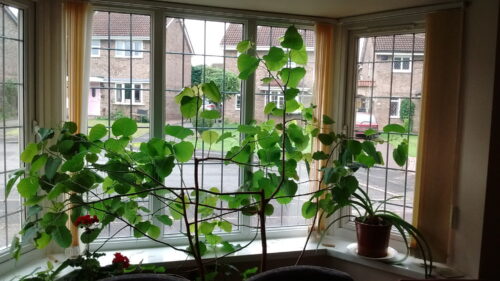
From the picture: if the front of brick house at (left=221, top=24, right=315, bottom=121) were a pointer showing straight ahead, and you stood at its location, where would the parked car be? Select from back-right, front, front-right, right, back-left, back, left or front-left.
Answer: left

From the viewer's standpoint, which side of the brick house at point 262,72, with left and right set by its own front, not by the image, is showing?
front

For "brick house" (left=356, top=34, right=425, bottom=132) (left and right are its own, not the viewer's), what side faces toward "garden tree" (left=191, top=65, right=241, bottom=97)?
right

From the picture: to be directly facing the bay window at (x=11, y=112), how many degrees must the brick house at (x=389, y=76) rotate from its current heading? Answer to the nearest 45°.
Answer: approximately 45° to its right

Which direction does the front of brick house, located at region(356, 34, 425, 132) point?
toward the camera

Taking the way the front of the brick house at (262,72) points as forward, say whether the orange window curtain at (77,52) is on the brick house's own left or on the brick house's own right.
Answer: on the brick house's own right

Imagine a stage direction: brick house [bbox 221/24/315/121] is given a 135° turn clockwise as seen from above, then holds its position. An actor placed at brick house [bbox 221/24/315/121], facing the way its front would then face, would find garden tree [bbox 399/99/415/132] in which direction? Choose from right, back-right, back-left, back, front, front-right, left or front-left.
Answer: back-right

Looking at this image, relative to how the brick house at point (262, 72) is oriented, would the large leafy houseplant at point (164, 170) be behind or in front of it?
in front

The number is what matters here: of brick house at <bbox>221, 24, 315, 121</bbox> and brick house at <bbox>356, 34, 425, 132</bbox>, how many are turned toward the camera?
2

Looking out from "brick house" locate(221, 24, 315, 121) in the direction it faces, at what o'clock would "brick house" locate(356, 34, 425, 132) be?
"brick house" locate(356, 34, 425, 132) is roughly at 9 o'clock from "brick house" locate(221, 24, 315, 121).

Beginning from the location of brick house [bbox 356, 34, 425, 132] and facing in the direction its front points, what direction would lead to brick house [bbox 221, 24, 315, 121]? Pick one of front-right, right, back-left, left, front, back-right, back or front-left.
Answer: right

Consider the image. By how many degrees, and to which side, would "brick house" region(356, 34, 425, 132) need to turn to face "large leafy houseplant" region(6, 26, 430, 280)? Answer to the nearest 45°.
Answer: approximately 45° to its right

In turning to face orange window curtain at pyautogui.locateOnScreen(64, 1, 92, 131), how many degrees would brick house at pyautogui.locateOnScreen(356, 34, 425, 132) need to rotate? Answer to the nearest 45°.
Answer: approximately 45° to its right
